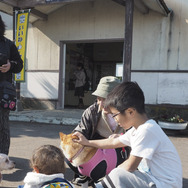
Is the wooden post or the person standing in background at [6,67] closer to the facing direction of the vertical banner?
the person standing in background

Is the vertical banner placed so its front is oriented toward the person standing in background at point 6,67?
yes

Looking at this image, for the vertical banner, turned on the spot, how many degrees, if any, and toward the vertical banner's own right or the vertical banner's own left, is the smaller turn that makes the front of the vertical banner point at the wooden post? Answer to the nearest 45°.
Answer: approximately 45° to the vertical banner's own left

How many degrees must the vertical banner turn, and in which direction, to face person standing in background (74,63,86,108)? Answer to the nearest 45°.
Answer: approximately 135° to its left

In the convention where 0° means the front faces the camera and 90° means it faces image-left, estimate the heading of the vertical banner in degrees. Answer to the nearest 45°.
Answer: approximately 0°

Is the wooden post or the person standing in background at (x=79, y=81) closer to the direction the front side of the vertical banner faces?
the wooden post
